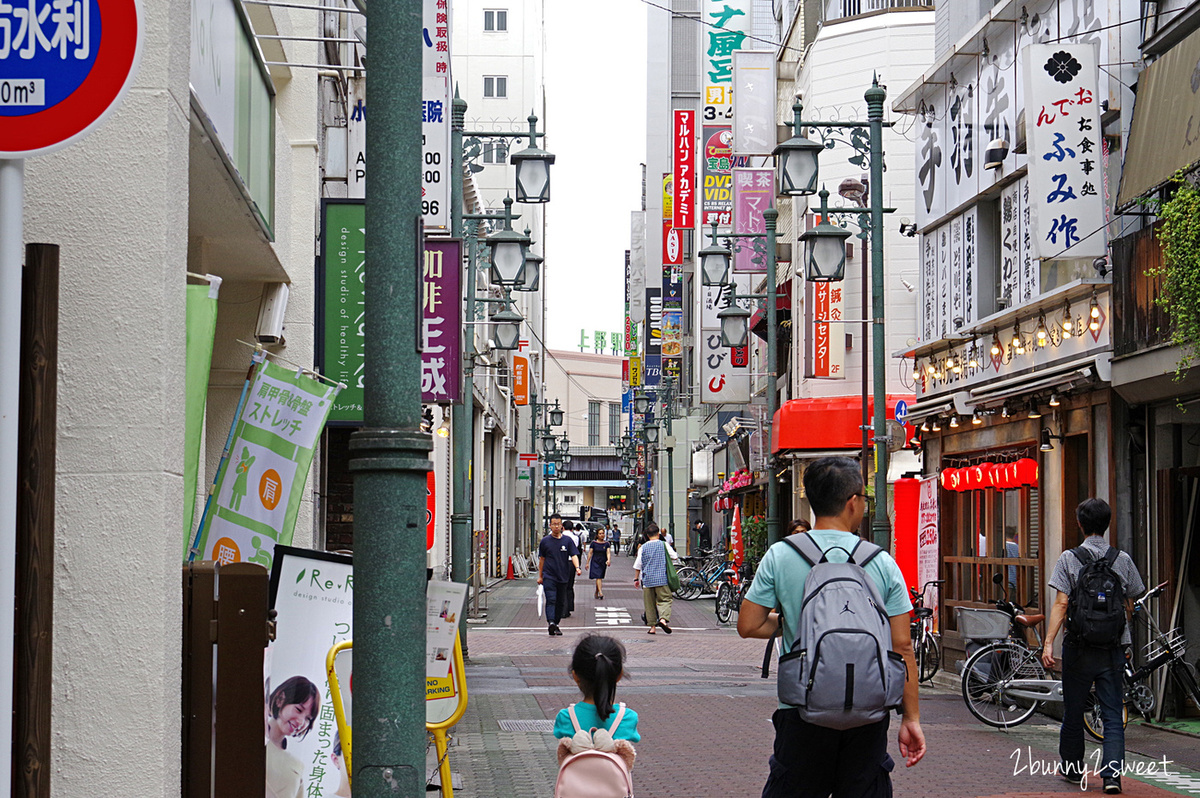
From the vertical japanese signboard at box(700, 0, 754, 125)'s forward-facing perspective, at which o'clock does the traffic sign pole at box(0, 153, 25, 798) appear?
The traffic sign pole is roughly at 12 o'clock from the vertical japanese signboard.

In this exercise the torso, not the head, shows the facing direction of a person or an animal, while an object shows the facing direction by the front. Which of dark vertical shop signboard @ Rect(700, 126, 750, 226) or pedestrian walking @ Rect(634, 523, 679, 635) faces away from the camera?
the pedestrian walking

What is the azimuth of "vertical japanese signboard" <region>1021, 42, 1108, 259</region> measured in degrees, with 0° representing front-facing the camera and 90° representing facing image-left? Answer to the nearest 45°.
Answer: approximately 0°

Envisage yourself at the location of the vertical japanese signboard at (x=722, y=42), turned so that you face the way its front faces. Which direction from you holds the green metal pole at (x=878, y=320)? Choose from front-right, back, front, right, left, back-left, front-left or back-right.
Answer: front

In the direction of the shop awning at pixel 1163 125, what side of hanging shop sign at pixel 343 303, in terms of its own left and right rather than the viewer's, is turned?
left

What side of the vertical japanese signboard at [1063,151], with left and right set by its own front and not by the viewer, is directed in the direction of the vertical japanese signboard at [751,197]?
back

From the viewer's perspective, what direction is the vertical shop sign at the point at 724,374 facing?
toward the camera

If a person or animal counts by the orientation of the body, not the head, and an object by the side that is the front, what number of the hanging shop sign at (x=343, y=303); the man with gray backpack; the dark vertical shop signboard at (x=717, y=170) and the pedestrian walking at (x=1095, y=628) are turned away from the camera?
2

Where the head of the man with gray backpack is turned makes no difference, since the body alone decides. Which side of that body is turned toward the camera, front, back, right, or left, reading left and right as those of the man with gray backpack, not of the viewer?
back

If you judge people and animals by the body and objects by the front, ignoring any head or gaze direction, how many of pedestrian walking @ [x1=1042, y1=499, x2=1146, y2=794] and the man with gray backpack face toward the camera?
0

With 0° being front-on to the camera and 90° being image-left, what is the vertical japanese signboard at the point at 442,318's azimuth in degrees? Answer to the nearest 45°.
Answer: approximately 0°

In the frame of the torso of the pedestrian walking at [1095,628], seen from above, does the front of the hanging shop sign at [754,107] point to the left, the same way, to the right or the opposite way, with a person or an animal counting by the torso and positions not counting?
the opposite way

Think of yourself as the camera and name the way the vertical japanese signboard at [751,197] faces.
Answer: facing the viewer

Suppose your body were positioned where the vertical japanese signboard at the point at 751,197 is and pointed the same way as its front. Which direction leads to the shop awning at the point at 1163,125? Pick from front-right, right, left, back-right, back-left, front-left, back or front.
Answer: front

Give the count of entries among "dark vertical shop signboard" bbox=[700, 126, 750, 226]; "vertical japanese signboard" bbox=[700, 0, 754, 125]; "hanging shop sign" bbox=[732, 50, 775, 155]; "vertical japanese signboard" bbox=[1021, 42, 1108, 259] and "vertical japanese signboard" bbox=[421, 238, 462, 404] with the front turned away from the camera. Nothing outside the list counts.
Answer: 0

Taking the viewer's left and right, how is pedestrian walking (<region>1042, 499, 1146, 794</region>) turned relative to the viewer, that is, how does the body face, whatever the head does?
facing away from the viewer

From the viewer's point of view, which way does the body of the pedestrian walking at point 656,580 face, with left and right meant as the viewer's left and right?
facing away from the viewer
